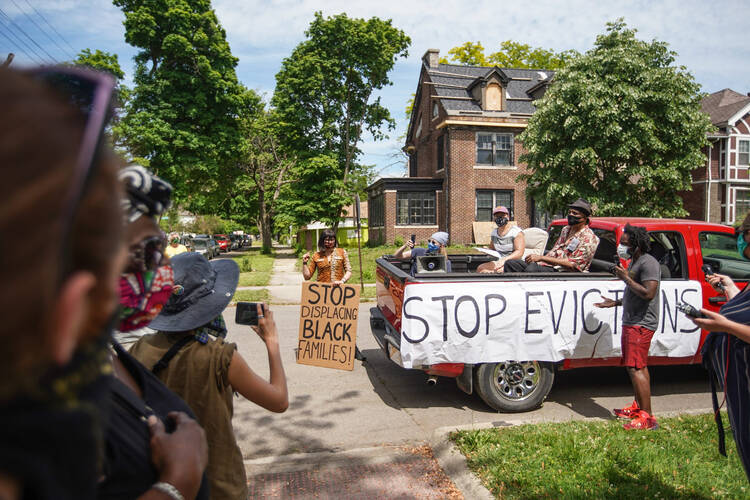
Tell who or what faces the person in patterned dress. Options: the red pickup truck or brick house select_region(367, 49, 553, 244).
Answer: the brick house

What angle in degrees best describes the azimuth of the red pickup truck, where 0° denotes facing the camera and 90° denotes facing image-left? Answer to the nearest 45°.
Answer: approximately 270°

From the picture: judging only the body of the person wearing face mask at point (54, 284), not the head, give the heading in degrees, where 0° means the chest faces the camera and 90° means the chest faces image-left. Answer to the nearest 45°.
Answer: approximately 225°

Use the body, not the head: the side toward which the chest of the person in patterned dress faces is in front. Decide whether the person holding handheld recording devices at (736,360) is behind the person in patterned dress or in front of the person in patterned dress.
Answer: in front

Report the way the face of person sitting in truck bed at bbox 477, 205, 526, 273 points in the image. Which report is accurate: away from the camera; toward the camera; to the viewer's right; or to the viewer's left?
toward the camera

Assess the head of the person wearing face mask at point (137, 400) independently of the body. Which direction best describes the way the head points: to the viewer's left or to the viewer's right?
to the viewer's right

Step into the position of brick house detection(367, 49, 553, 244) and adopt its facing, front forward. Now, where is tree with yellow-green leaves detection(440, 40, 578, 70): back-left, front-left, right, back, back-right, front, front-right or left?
back

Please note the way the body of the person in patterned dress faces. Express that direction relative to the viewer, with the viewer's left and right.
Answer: facing the viewer

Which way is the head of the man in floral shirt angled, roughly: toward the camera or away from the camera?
toward the camera

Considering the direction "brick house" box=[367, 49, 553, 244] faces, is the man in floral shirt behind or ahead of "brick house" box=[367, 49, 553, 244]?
ahead

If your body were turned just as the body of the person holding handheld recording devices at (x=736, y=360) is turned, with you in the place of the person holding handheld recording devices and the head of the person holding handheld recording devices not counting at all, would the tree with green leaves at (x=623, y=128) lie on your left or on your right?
on your right

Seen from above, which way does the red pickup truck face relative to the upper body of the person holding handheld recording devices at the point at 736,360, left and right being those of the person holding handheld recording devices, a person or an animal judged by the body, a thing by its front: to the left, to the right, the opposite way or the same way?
the opposite way

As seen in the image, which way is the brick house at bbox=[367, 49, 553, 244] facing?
toward the camera

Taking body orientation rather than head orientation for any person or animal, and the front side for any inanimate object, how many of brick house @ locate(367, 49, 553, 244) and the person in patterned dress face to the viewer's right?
0

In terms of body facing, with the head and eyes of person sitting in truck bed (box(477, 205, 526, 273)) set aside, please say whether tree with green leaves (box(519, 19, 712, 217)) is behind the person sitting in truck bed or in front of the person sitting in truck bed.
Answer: behind

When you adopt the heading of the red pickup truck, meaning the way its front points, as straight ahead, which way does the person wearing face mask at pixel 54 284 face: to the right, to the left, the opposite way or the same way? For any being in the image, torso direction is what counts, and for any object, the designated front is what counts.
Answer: to the left

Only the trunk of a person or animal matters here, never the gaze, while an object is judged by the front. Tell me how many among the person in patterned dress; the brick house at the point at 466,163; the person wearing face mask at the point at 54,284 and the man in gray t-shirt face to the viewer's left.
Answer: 1
